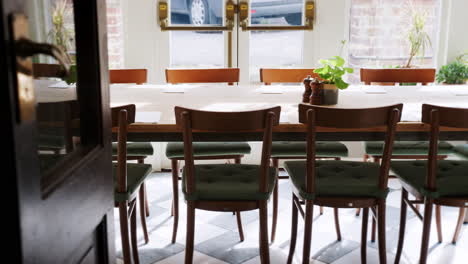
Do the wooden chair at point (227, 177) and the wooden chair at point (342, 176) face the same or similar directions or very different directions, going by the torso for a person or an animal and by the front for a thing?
same or similar directions

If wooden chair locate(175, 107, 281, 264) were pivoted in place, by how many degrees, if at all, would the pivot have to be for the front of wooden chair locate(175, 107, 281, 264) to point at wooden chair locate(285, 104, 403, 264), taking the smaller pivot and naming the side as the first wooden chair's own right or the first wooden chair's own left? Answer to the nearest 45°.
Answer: approximately 90° to the first wooden chair's own right

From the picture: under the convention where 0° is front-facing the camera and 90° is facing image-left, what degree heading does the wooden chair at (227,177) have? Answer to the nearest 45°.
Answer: approximately 180°

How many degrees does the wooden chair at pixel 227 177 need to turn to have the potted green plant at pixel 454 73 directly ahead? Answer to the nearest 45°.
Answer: approximately 45° to its right

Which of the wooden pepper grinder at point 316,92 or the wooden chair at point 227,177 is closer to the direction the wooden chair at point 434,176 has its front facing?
the wooden pepper grinder

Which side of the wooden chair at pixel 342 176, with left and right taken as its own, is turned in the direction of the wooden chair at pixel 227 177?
left

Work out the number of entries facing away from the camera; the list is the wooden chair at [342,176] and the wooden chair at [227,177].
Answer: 2

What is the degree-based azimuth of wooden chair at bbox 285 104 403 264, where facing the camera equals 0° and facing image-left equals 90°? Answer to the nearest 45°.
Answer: approximately 180°

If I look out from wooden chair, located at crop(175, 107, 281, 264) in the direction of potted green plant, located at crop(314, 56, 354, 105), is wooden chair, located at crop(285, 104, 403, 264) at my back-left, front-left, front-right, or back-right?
front-right

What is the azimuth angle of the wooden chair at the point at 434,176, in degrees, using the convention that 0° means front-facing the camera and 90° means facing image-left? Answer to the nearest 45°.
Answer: approximately 135°
